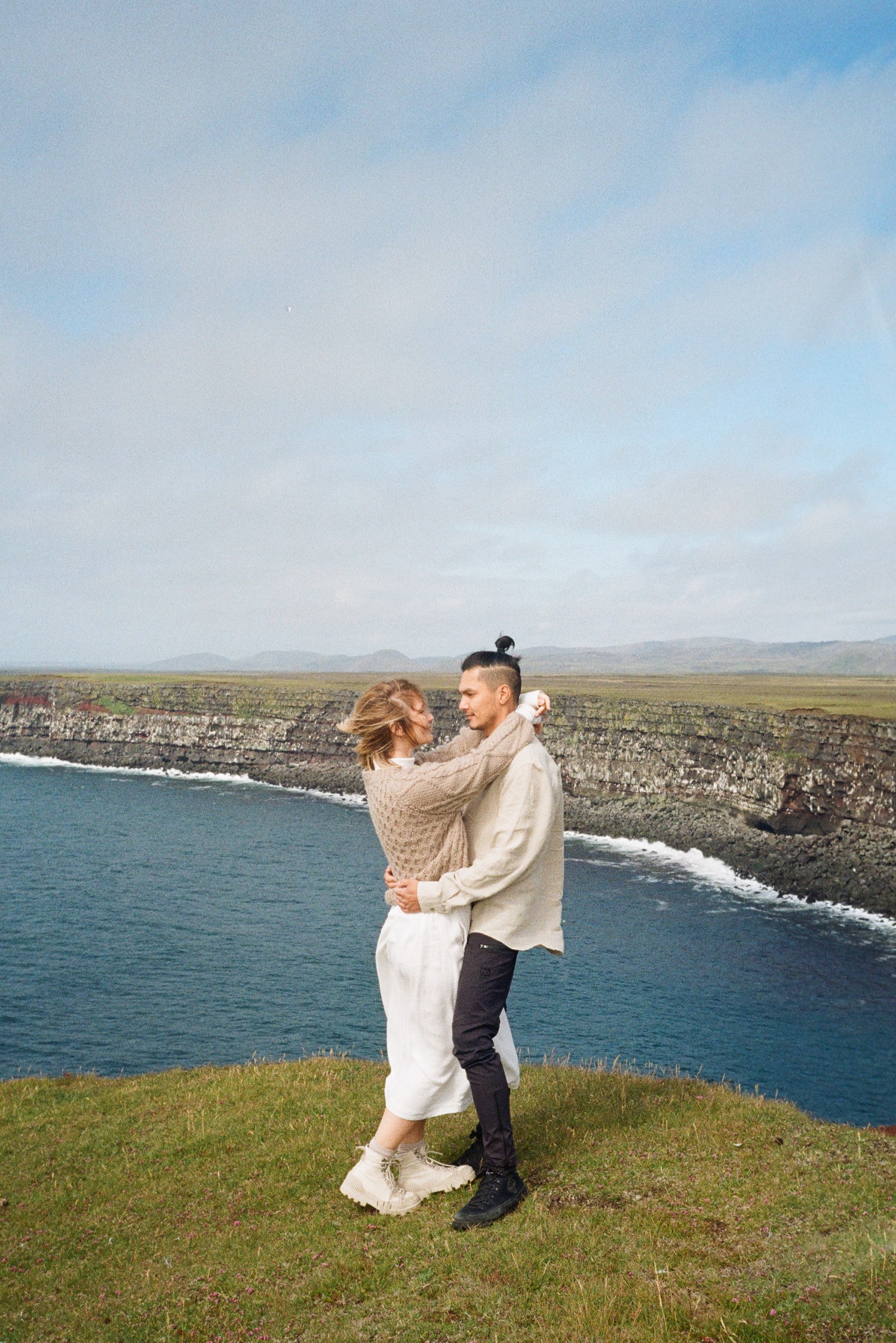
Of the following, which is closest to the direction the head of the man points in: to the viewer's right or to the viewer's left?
to the viewer's left

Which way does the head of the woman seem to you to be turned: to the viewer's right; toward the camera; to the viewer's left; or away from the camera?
to the viewer's right

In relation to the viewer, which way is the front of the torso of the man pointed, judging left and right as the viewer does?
facing to the left of the viewer

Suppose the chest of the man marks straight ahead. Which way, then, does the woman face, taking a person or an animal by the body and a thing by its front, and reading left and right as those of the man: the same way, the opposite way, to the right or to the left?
the opposite way

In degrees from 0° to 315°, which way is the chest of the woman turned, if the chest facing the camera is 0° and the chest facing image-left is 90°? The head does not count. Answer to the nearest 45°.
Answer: approximately 270°
